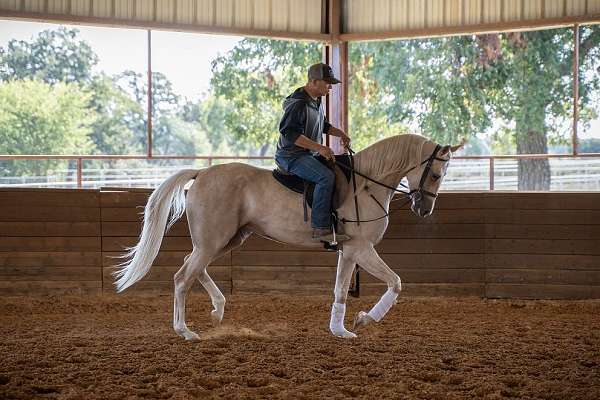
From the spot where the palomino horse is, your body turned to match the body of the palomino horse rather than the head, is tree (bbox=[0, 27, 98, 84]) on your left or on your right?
on your left

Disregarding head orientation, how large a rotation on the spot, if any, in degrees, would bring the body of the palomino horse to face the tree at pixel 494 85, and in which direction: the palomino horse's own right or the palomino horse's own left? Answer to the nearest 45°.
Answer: approximately 90° to the palomino horse's own left

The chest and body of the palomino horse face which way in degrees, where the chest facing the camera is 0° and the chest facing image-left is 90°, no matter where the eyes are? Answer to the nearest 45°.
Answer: approximately 270°

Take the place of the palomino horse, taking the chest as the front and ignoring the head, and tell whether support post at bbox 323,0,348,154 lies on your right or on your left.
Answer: on your left

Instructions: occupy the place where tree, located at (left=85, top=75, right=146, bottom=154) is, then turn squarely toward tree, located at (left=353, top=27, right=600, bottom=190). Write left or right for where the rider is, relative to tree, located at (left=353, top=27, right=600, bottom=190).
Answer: right

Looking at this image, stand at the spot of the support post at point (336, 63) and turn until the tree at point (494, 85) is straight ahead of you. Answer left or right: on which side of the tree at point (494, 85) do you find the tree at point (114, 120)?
left

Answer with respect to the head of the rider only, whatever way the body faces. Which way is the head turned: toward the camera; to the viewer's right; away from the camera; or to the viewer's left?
to the viewer's right
